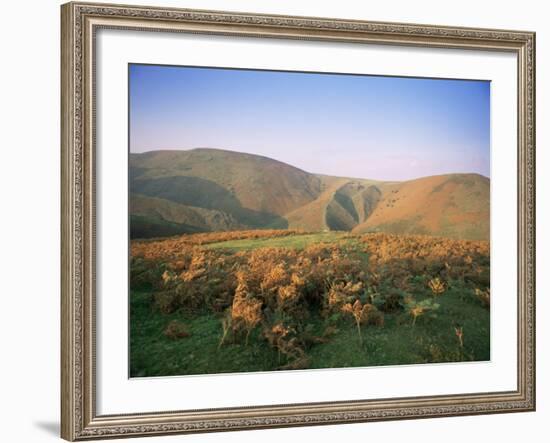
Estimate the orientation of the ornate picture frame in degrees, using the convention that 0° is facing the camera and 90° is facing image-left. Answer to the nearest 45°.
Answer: approximately 315°
